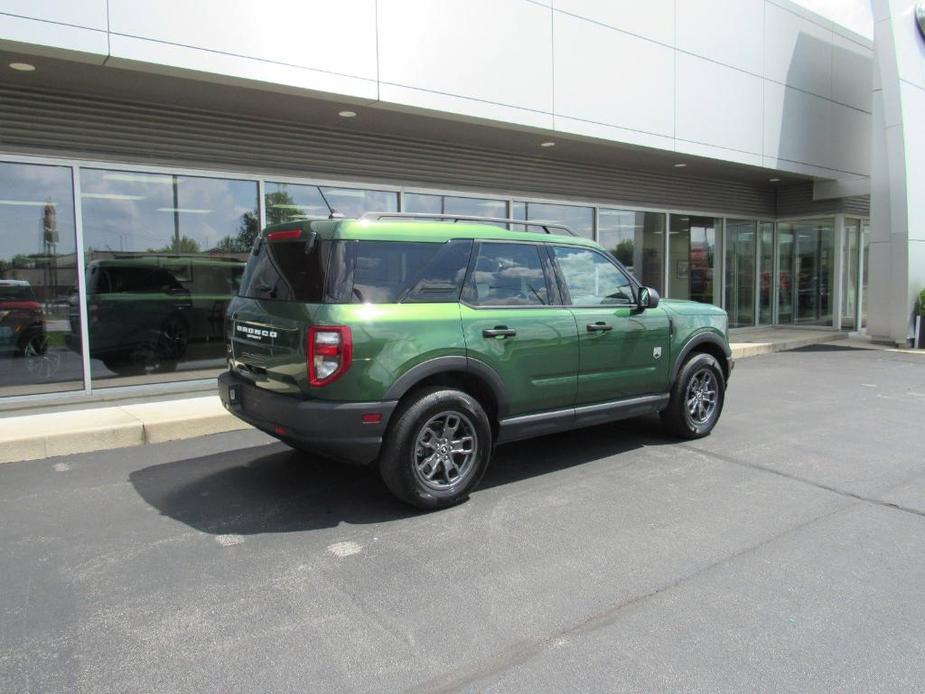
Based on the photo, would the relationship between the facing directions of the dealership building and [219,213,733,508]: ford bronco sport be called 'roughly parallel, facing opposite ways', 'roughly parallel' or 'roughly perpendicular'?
roughly perpendicular

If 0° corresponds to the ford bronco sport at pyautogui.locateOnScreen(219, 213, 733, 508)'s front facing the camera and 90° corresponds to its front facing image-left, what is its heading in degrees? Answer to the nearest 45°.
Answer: approximately 225°

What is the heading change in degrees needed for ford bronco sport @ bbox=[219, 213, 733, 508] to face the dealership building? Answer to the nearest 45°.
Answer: approximately 45° to its left
